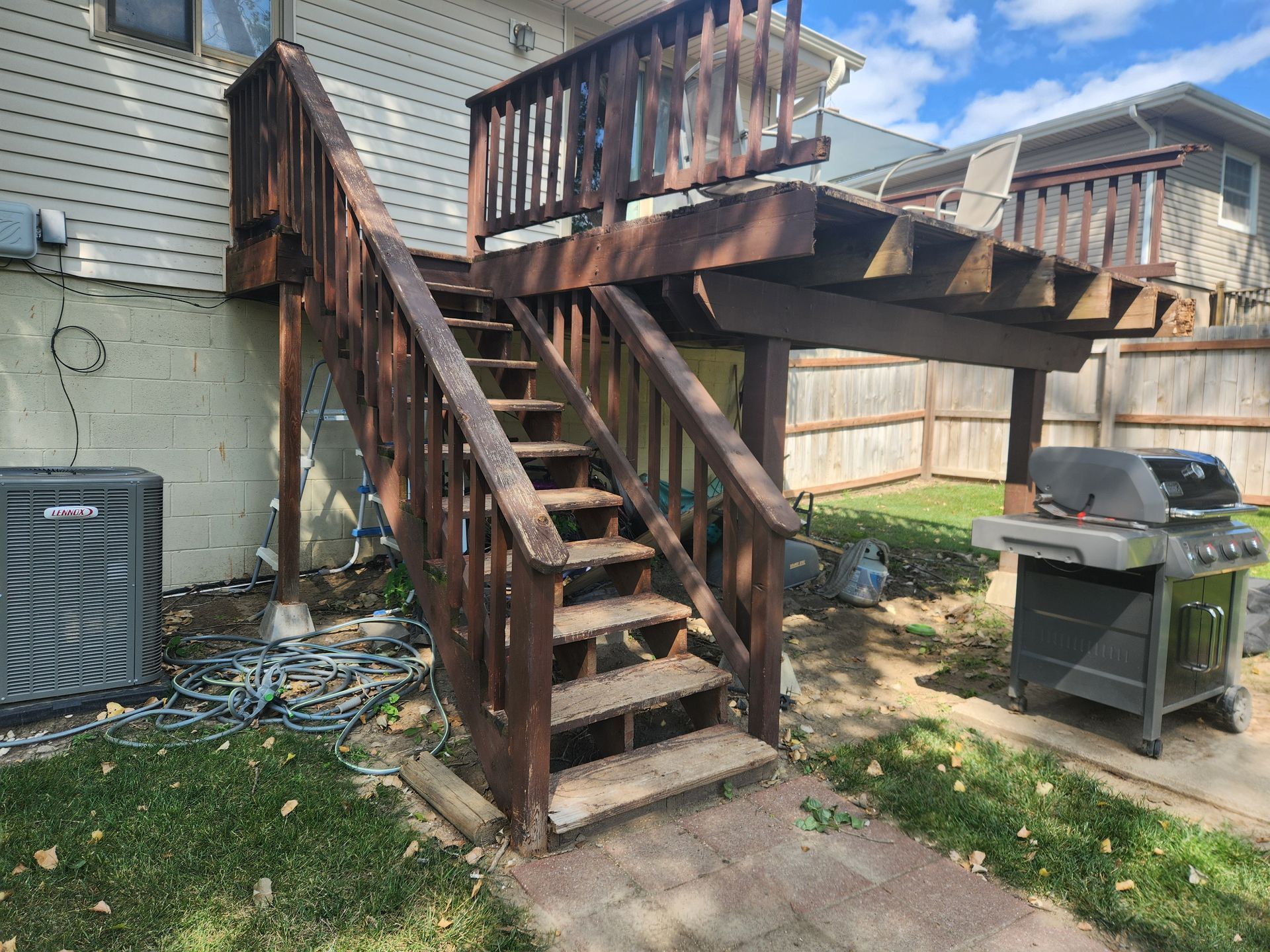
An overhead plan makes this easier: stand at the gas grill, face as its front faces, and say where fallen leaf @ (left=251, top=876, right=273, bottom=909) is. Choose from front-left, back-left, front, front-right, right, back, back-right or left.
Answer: right

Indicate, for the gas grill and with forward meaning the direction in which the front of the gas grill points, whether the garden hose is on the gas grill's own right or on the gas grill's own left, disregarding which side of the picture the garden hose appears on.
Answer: on the gas grill's own right

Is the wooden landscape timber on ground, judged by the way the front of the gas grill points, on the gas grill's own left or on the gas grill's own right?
on the gas grill's own right

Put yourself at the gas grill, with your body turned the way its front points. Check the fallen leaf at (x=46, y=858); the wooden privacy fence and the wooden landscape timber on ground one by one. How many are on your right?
2

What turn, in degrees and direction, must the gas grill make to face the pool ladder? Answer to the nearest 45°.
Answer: approximately 135° to its right

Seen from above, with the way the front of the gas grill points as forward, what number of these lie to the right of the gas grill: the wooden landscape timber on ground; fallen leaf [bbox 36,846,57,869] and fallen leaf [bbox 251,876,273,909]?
3

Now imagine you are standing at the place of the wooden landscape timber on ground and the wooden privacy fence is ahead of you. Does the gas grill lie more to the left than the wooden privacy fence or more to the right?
right

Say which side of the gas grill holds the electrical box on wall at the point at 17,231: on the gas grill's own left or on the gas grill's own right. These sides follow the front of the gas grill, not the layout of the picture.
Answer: on the gas grill's own right

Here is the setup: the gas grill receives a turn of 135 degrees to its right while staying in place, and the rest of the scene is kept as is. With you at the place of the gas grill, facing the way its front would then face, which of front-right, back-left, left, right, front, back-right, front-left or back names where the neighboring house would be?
right

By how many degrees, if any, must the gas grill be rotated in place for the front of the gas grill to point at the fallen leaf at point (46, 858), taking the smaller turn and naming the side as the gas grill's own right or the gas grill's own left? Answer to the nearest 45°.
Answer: approximately 90° to the gas grill's own right

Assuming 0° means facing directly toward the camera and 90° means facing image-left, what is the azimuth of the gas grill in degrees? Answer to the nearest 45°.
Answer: approximately 315°

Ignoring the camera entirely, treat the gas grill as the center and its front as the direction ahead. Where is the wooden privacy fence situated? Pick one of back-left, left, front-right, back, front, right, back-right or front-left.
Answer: back-left

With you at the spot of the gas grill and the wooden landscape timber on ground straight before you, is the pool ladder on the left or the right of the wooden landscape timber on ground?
right
